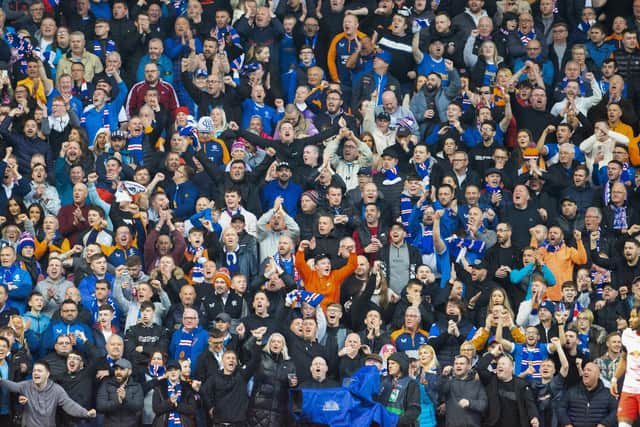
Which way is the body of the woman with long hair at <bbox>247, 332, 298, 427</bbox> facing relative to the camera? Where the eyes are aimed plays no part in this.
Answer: toward the camera

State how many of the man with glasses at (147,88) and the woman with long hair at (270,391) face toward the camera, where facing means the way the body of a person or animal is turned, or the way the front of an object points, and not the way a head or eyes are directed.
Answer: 2

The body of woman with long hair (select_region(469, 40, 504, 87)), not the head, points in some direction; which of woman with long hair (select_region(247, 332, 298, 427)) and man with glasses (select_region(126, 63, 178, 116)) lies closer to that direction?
the woman with long hair

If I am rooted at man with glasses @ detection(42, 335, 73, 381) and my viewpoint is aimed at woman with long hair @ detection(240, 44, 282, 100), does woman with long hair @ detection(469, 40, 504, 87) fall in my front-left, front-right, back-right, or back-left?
front-right

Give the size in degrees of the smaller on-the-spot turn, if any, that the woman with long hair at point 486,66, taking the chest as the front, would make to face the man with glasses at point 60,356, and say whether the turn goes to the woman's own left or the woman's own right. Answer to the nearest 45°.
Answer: approximately 45° to the woman's own right

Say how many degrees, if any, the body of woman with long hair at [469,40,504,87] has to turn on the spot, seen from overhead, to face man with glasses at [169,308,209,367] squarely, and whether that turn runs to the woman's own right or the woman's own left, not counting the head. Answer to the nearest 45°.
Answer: approximately 45° to the woman's own right

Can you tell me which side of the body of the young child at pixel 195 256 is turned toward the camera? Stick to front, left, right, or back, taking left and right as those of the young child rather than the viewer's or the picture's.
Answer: front

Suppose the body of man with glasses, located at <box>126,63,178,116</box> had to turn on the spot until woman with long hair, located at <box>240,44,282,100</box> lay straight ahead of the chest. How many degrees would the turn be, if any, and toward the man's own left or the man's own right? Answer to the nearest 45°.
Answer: approximately 90° to the man's own left
